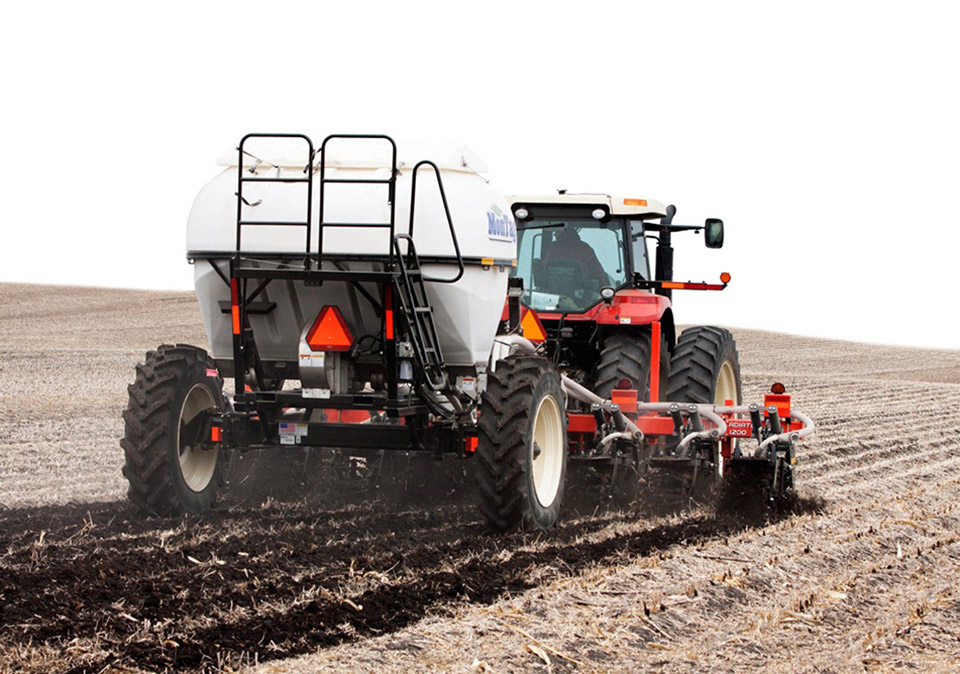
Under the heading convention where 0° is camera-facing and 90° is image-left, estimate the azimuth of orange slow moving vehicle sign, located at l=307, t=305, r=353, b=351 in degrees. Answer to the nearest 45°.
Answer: approximately 0°

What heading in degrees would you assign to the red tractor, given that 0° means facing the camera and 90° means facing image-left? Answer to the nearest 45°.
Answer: approximately 225°

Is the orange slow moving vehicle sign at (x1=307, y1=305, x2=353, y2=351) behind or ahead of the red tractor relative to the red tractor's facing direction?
behind

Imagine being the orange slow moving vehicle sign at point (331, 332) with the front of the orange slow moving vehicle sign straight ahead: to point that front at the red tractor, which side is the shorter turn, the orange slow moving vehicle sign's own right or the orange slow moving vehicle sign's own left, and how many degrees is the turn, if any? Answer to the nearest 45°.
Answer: approximately 135° to the orange slow moving vehicle sign's own left

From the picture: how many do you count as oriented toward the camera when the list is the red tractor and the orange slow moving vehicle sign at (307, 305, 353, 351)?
1
